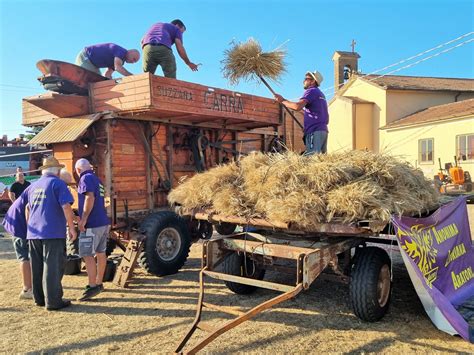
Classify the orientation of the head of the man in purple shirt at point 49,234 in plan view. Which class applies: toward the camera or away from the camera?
away from the camera

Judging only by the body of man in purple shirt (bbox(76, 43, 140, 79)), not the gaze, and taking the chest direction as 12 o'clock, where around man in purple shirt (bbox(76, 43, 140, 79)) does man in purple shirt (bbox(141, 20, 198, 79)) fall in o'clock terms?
man in purple shirt (bbox(141, 20, 198, 79)) is roughly at 1 o'clock from man in purple shirt (bbox(76, 43, 140, 79)).

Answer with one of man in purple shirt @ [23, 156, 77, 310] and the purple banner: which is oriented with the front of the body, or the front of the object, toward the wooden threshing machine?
the man in purple shirt

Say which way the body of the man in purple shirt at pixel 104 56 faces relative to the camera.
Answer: to the viewer's right

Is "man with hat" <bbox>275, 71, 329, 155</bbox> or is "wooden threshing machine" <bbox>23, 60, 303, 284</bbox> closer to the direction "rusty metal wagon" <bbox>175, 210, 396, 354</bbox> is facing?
the wooden threshing machine

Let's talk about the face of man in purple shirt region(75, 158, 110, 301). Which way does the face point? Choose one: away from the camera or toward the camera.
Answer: away from the camera

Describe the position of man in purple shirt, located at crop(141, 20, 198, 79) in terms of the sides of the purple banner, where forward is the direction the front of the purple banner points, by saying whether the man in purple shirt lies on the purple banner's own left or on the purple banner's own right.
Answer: on the purple banner's own right
